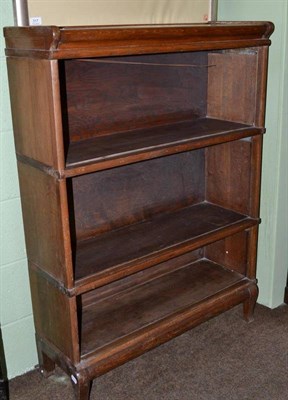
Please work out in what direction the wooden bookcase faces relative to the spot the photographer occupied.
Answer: facing the viewer and to the right of the viewer
